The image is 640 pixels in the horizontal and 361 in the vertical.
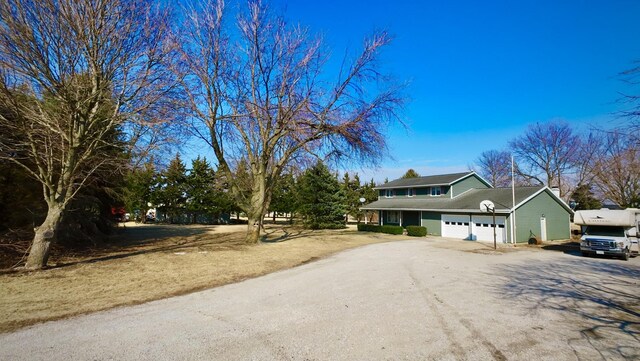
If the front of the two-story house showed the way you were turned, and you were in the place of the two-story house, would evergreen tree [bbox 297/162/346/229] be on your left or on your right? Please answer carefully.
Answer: on your right

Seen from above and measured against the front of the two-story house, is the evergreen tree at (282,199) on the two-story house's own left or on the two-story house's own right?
on the two-story house's own right

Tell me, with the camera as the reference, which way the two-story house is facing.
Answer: facing the viewer and to the left of the viewer

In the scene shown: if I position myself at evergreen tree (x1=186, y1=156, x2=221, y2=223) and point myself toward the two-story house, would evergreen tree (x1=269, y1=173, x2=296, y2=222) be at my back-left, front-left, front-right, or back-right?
front-left

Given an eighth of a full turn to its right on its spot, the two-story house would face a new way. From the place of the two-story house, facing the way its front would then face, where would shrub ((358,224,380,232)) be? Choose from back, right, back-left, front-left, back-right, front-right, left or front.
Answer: front

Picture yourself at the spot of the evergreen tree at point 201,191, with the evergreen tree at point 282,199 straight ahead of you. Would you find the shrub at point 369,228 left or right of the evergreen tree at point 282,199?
right

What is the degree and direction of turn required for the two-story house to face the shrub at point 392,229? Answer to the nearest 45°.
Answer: approximately 45° to its right
